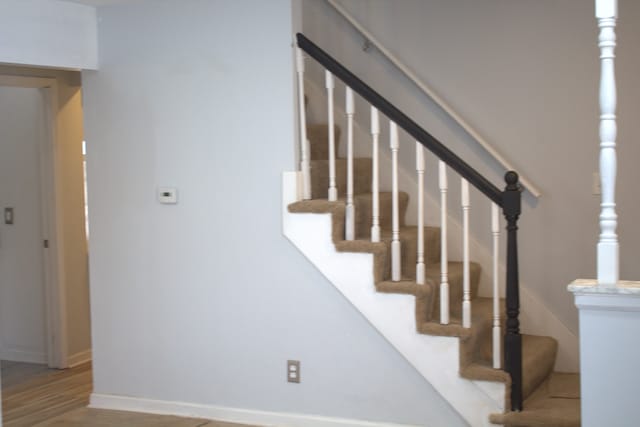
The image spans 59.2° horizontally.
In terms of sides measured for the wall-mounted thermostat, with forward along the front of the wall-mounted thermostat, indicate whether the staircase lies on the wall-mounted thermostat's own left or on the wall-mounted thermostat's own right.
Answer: on the wall-mounted thermostat's own left

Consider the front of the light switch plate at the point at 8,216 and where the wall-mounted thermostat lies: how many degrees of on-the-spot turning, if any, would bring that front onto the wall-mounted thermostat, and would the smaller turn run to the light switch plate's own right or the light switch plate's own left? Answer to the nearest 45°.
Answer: approximately 45° to the light switch plate's own left

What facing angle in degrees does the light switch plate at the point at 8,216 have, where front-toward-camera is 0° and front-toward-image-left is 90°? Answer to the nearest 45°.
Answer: approximately 0°

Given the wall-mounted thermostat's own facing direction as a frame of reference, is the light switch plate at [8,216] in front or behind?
behind

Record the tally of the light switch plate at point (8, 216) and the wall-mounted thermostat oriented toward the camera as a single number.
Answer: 2
